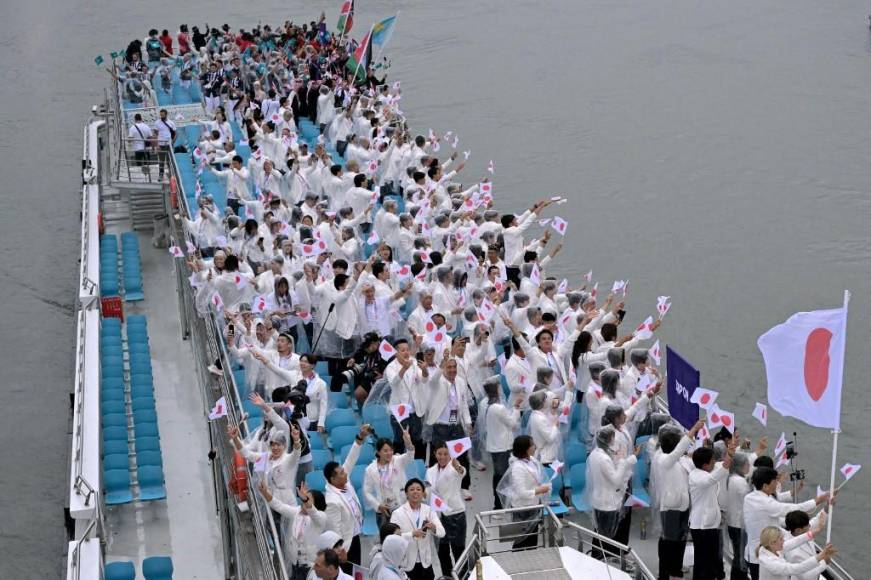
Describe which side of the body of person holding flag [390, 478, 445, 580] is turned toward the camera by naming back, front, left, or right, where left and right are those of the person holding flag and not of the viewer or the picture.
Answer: front

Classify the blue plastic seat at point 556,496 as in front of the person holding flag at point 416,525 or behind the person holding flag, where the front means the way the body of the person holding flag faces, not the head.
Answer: behind

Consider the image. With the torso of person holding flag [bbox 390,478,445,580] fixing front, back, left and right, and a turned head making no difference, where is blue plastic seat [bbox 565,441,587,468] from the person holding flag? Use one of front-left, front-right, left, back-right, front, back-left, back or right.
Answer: back-left
